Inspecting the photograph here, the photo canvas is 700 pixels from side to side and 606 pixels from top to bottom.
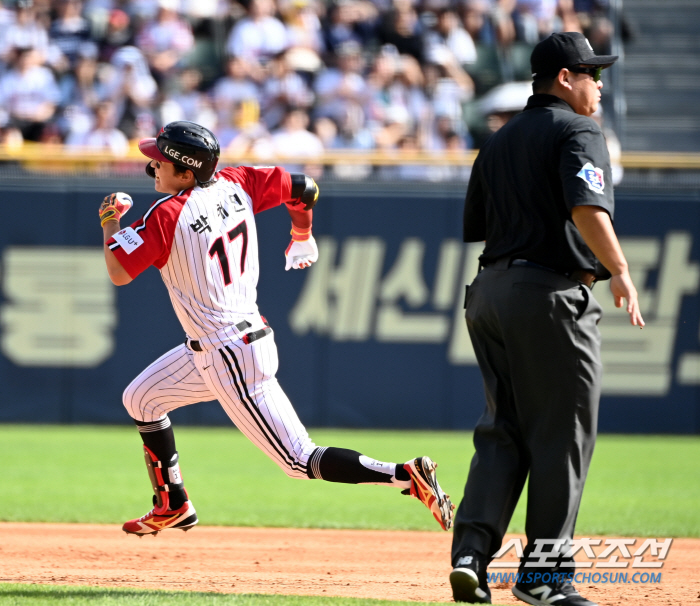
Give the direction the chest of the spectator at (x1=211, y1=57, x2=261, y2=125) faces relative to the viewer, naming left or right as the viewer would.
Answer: facing the viewer

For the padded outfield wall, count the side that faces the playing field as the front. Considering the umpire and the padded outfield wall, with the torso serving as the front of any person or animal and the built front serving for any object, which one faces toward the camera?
the padded outfield wall

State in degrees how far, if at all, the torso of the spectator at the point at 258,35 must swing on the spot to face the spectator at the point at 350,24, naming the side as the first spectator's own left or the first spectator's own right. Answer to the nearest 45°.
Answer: approximately 90° to the first spectator's own left

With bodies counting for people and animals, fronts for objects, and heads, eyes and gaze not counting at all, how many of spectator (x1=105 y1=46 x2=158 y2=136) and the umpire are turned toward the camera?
1

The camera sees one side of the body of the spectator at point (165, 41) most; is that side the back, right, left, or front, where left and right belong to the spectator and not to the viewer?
front

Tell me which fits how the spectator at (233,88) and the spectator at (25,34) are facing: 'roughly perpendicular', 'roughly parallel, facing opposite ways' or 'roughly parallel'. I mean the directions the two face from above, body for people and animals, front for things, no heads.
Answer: roughly parallel

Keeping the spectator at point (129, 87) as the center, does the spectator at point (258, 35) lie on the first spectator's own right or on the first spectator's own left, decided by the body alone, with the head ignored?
on the first spectator's own left

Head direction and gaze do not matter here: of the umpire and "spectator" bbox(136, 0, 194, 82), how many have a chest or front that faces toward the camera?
1

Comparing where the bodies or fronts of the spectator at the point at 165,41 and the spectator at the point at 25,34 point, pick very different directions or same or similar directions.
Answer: same or similar directions

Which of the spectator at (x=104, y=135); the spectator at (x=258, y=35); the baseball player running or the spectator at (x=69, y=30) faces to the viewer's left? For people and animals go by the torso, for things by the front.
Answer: the baseball player running

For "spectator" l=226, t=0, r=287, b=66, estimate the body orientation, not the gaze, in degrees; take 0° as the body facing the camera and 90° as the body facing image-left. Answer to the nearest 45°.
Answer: approximately 0°
